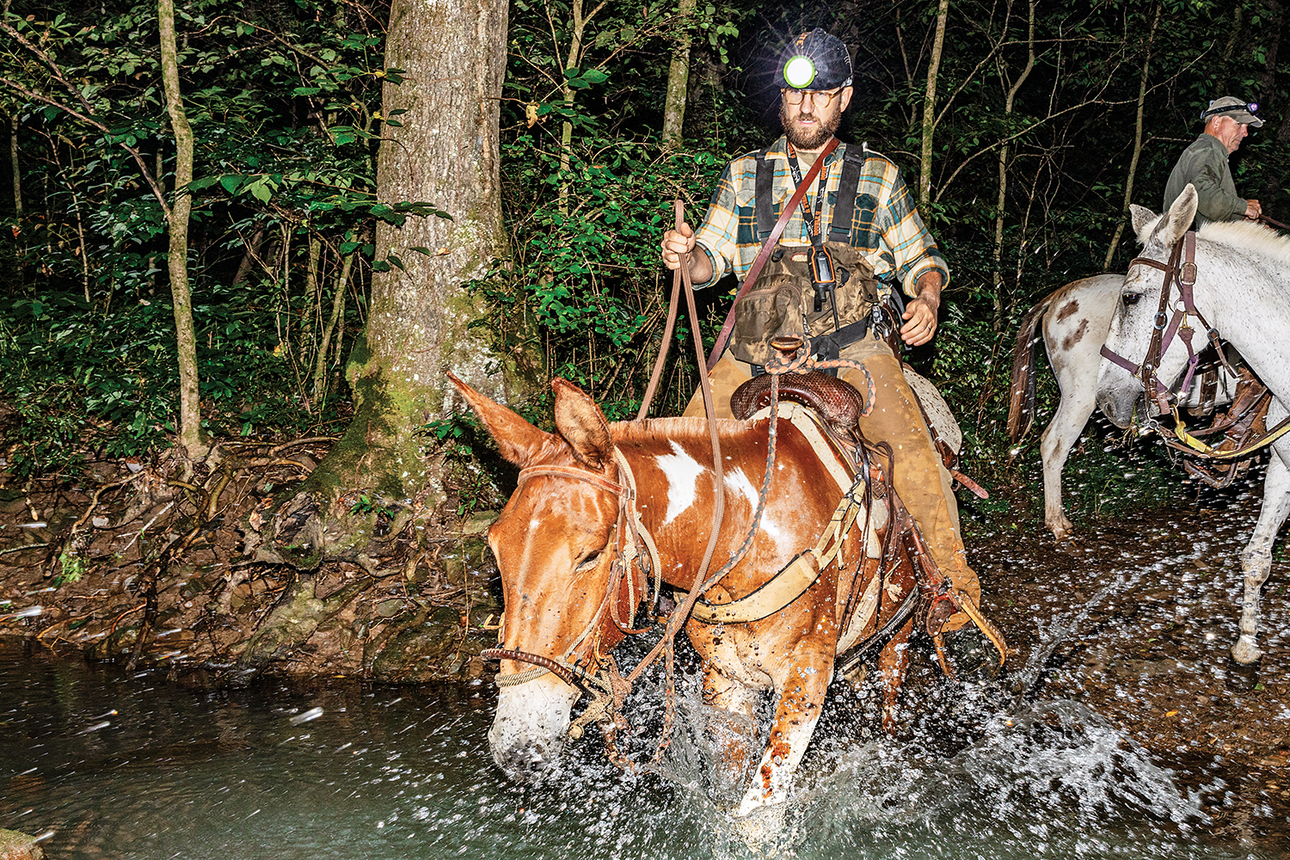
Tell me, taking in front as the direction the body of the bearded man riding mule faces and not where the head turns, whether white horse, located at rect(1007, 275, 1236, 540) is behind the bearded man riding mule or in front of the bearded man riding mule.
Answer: behind

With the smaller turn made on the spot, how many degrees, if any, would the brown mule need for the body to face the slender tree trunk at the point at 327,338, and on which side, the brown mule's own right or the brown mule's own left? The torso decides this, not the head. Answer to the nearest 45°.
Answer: approximately 90° to the brown mule's own right

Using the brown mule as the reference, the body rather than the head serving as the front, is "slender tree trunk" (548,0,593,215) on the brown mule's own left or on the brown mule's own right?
on the brown mule's own right

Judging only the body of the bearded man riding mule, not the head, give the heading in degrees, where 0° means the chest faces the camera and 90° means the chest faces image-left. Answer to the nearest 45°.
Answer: approximately 0°

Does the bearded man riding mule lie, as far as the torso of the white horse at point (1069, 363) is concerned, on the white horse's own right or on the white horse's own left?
on the white horse's own right

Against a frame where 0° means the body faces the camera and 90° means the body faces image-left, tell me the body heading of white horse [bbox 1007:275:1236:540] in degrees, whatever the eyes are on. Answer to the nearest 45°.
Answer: approximately 270°
